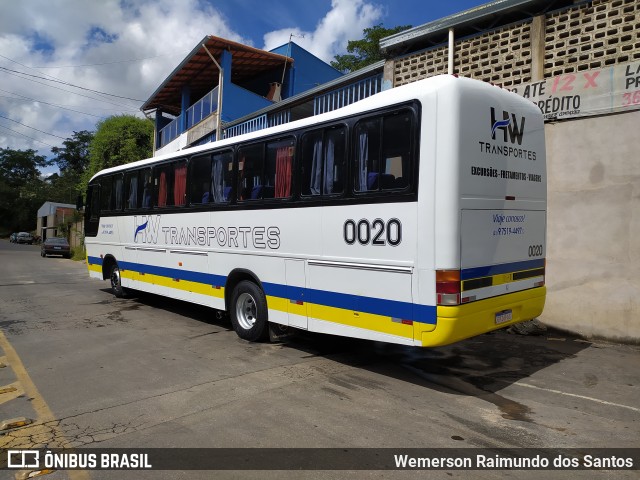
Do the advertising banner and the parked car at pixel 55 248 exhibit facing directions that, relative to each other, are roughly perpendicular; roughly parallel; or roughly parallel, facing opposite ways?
roughly perpendicular

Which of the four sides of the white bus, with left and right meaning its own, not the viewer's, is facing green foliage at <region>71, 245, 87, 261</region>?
front

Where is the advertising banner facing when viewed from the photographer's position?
facing the viewer and to the left of the viewer

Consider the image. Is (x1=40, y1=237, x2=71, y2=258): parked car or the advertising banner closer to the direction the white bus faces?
the parked car

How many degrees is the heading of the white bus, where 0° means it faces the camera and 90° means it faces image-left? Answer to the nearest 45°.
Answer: approximately 135°

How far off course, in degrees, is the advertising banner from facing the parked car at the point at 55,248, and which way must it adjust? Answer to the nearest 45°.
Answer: approximately 45° to its right

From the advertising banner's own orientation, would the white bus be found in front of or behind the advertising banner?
in front

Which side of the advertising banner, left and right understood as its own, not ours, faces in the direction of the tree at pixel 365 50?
right

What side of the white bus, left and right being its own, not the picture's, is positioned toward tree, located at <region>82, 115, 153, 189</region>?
front
